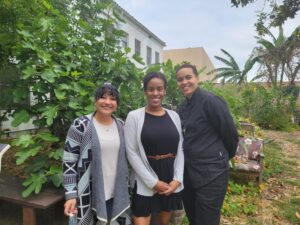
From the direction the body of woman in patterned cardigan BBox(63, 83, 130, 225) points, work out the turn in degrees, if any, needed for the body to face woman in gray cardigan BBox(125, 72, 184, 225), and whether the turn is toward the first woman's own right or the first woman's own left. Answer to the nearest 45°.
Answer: approximately 45° to the first woman's own left

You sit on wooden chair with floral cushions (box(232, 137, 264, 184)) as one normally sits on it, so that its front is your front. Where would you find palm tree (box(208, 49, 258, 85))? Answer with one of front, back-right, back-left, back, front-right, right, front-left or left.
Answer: back-right

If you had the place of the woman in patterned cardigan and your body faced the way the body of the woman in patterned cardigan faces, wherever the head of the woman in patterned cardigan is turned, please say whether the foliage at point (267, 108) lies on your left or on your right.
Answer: on your left

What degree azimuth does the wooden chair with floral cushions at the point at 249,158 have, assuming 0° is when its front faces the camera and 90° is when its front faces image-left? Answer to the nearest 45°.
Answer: approximately 45°

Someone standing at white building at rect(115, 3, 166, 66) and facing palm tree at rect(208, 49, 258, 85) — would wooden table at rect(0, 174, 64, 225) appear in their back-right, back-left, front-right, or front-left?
back-right

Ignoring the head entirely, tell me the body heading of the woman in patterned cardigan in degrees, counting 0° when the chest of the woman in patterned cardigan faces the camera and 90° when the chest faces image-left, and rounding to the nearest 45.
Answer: approximately 315°

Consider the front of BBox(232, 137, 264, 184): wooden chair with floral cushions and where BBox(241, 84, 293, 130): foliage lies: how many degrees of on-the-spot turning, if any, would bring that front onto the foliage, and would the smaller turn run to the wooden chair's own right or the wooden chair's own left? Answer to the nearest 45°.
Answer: approximately 135° to the wooden chair's own right

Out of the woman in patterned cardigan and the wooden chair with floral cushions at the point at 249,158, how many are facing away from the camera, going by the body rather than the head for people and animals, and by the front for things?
0

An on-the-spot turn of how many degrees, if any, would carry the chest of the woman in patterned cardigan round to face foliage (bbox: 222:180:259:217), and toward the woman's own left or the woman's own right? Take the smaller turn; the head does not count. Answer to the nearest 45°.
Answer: approximately 90° to the woman's own left

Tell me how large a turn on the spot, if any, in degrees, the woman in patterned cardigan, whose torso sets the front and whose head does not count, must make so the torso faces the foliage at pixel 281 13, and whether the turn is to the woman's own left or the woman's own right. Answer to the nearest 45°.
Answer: approximately 90° to the woman's own left
